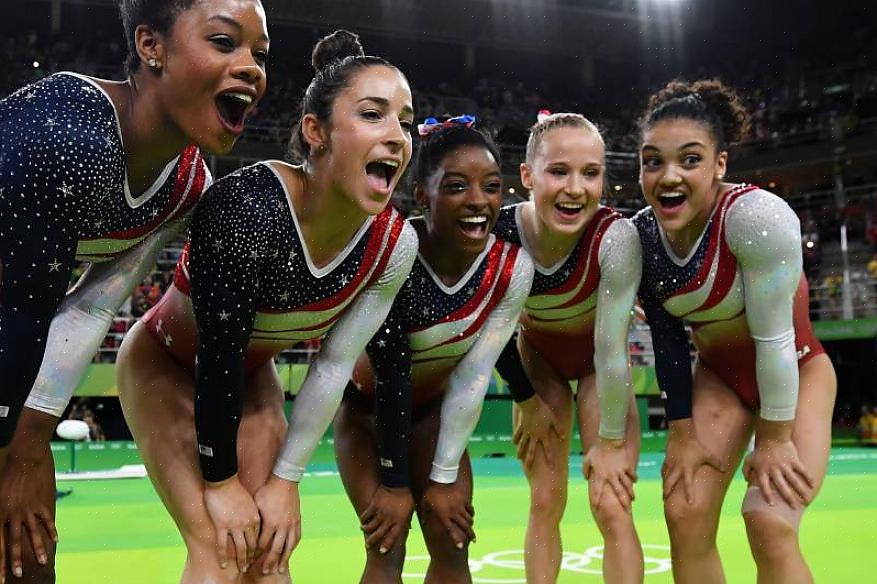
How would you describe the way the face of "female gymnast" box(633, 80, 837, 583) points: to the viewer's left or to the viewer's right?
to the viewer's left

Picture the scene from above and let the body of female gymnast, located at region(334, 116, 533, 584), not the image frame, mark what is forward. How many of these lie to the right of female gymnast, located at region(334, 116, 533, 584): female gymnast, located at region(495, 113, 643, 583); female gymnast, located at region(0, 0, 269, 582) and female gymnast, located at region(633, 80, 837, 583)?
1

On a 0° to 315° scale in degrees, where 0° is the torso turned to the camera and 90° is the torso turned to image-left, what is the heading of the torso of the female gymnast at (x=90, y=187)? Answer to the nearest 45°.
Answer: approximately 315°

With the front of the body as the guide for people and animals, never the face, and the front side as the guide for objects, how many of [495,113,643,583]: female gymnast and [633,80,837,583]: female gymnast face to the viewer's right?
0

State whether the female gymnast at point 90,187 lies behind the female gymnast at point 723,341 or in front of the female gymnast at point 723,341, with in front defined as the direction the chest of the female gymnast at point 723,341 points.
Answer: in front

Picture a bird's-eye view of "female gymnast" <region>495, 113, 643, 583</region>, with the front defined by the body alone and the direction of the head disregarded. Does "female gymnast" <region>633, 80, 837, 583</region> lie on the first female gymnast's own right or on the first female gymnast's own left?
on the first female gymnast's own left

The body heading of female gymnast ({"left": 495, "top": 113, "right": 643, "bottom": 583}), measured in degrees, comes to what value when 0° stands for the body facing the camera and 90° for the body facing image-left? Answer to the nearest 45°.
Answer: approximately 0°

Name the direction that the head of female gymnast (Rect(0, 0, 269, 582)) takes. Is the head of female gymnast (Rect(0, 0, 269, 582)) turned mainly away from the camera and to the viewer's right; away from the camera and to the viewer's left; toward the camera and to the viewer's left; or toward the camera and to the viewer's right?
toward the camera and to the viewer's right
